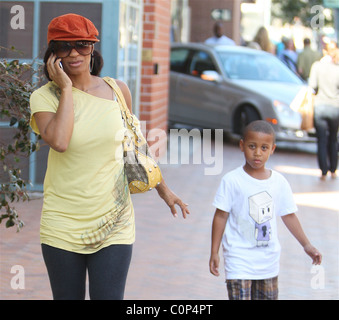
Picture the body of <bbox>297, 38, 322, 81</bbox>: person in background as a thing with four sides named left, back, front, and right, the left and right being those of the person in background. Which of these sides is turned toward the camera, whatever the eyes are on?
back

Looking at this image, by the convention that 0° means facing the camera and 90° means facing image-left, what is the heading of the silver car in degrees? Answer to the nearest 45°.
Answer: approximately 315°

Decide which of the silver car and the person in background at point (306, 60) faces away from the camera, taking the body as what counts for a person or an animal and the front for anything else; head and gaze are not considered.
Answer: the person in background

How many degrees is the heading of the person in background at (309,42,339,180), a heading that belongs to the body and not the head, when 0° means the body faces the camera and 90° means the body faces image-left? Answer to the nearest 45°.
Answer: approximately 180°

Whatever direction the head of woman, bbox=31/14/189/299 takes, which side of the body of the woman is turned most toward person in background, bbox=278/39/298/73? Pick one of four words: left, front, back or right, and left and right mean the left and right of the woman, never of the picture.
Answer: back

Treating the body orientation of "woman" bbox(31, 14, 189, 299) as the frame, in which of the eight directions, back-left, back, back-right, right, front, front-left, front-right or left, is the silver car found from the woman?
back

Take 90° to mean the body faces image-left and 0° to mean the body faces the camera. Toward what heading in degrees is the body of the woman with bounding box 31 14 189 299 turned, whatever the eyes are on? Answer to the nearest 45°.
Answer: approximately 0°

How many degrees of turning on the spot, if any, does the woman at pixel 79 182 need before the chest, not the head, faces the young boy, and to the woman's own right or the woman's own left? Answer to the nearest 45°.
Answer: approximately 135° to the woman's own left

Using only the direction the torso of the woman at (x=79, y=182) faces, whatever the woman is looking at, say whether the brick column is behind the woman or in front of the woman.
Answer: behind
